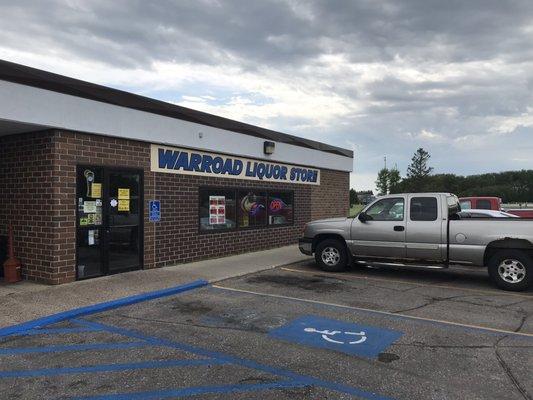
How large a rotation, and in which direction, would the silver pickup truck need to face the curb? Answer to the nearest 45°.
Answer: approximately 45° to its left

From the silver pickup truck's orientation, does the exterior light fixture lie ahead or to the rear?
ahead

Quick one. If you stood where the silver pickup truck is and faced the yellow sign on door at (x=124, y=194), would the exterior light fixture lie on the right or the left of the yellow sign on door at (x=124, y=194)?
right

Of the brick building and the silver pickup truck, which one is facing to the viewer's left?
the silver pickup truck

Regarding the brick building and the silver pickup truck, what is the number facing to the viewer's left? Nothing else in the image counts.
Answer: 1

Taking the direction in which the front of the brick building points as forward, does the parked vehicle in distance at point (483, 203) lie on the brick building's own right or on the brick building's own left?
on the brick building's own left

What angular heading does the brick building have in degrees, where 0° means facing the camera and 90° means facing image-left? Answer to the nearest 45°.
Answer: approximately 315°

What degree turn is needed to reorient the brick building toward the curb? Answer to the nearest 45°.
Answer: approximately 45° to its right

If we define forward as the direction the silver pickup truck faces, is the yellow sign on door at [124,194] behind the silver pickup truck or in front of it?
in front

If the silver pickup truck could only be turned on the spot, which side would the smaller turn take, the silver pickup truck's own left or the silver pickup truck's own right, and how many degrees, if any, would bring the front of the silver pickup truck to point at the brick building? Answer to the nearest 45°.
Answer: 0° — it already faces it

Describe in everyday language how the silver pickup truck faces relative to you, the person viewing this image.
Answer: facing to the left of the viewer

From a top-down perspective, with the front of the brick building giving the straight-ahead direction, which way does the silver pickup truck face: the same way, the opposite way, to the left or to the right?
the opposite way
